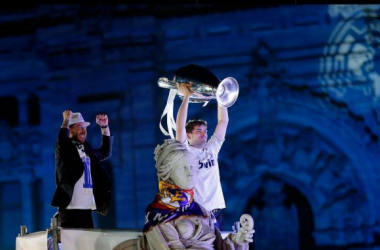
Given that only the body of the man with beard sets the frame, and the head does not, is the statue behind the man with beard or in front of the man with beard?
in front

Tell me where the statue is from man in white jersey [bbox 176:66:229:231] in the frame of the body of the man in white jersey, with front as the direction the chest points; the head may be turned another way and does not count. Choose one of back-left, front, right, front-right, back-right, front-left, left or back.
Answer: front-right

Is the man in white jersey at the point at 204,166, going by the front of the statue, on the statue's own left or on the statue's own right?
on the statue's own left

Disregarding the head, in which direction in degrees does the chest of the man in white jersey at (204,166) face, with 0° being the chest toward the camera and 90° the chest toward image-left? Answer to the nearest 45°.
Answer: approximately 315°

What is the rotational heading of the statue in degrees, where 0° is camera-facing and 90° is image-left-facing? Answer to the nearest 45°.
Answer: approximately 315°

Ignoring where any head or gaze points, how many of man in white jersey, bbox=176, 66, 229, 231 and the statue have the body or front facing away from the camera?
0

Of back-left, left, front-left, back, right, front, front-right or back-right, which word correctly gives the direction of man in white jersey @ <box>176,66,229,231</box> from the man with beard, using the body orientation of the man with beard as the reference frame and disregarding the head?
front-left

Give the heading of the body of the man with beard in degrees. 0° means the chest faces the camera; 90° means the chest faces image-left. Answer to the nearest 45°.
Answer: approximately 315°

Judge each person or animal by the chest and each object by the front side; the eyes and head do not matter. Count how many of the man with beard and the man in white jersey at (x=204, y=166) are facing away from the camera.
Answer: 0

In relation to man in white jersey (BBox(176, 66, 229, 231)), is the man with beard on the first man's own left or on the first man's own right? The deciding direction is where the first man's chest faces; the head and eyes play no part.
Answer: on the first man's own right

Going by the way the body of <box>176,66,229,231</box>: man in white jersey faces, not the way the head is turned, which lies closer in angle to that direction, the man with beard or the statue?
the statue
